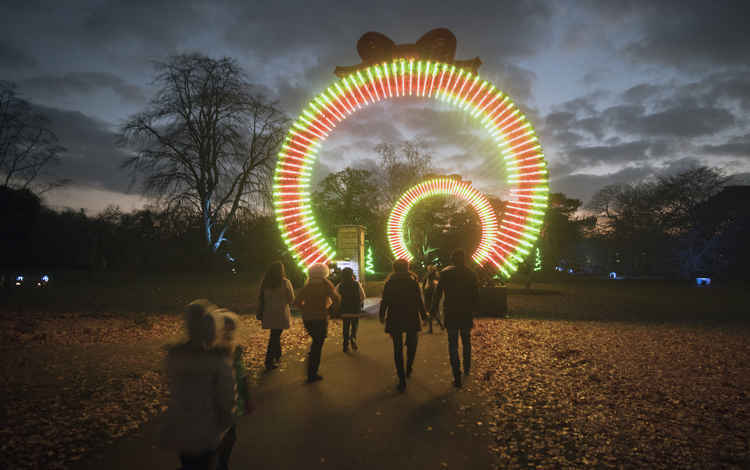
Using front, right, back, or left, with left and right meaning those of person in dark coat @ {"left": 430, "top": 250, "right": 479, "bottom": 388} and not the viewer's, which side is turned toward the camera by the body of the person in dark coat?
back

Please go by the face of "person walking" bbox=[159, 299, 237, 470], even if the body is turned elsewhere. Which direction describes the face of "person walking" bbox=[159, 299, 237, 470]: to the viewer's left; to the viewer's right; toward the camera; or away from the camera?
away from the camera

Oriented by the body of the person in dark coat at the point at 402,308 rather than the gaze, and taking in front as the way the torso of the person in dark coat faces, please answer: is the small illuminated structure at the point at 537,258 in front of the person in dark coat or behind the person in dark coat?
in front

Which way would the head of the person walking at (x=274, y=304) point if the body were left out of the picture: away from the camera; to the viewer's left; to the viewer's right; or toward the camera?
away from the camera

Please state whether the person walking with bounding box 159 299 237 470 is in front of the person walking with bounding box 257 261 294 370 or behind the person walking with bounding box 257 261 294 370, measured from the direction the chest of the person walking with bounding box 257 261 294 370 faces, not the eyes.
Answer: behind

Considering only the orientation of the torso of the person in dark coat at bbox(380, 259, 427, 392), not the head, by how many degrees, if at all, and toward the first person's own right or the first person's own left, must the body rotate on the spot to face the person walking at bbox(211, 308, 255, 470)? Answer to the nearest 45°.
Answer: approximately 180°

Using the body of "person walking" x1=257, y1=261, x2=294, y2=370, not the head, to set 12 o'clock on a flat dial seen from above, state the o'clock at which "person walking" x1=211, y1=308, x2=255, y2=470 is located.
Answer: "person walking" x1=211, y1=308, x2=255, y2=470 is roughly at 6 o'clock from "person walking" x1=257, y1=261, x2=294, y2=370.

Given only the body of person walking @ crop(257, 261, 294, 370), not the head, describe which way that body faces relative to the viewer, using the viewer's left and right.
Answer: facing away from the viewer

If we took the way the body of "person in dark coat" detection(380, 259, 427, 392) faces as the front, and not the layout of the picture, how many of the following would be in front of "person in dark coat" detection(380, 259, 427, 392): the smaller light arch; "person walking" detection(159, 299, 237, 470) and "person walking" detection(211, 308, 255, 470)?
1

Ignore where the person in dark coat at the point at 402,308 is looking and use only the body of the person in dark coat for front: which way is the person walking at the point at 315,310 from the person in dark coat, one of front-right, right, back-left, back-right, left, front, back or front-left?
left

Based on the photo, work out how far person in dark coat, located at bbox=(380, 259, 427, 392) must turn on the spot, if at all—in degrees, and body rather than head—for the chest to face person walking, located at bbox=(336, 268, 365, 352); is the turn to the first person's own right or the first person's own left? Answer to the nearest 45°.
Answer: approximately 45° to the first person's own left

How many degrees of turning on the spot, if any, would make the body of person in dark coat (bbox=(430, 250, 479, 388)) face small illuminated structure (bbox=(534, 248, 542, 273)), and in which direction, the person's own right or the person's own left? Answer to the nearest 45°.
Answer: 0° — they already face it

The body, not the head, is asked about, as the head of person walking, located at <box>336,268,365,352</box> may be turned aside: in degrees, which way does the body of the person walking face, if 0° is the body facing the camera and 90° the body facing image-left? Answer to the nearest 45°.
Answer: approximately 180°

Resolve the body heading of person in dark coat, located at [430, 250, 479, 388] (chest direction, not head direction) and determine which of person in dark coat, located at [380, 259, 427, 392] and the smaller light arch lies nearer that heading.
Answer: the smaller light arch

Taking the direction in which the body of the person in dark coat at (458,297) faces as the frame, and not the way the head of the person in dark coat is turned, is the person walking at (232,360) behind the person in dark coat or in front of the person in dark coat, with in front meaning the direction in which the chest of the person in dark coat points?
behind
